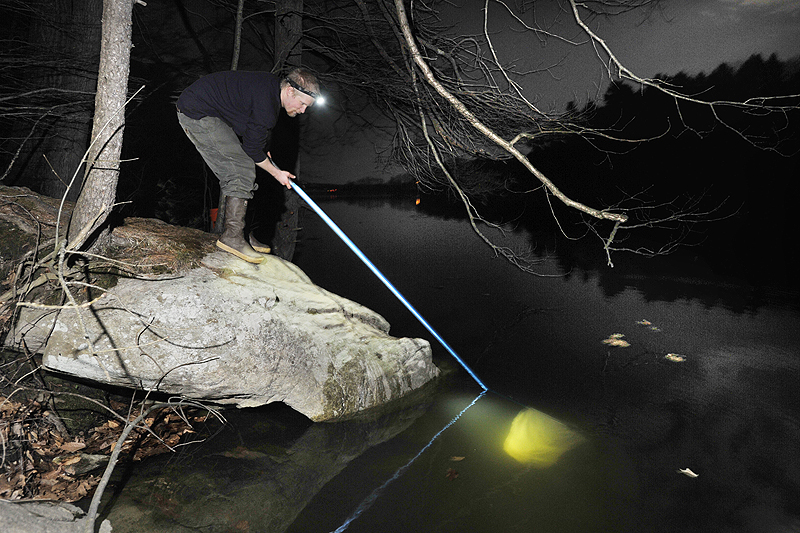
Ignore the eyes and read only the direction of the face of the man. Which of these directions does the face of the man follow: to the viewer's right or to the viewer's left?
to the viewer's right

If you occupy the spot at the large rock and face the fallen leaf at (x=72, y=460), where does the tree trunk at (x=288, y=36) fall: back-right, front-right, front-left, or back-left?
back-right

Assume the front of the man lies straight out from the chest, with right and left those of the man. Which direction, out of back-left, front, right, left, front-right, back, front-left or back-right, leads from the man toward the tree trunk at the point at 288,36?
left

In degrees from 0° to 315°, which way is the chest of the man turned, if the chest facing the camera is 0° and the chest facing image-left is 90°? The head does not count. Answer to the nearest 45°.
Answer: approximately 270°

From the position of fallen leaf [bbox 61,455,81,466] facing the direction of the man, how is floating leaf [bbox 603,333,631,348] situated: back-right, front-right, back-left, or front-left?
front-right

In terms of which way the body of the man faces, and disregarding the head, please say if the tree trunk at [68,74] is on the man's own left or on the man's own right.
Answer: on the man's own left
